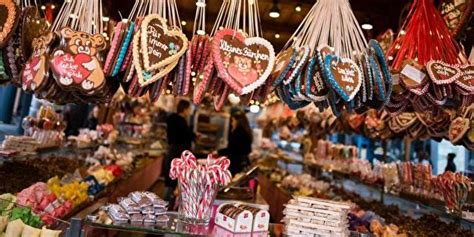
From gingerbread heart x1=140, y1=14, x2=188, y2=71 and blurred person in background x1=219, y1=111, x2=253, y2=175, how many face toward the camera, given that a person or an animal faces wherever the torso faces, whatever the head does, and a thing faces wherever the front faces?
1

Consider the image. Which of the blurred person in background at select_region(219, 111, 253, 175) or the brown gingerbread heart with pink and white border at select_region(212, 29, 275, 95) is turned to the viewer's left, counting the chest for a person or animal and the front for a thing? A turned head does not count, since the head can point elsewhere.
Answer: the blurred person in background

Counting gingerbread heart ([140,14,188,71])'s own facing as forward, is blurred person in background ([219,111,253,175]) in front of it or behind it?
behind

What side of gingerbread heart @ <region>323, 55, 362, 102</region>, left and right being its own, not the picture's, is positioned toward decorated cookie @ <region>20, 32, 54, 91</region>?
right

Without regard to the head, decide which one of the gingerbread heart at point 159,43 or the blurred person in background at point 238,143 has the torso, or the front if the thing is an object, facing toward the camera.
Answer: the gingerbread heart

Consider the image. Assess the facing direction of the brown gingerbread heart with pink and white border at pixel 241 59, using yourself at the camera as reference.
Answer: facing the viewer

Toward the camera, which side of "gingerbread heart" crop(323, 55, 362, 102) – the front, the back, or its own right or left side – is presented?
front

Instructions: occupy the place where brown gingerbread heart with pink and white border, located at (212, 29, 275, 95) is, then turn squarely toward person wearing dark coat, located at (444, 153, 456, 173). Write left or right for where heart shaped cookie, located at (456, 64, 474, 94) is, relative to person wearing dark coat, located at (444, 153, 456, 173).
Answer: right

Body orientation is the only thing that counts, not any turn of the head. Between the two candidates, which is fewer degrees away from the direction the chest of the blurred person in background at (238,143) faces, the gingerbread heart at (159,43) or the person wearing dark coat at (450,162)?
the gingerbread heart

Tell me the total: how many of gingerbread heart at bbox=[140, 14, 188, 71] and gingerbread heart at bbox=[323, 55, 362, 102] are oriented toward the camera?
2

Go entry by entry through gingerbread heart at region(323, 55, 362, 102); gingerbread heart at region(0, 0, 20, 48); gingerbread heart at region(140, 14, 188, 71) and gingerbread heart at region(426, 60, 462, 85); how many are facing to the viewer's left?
0
